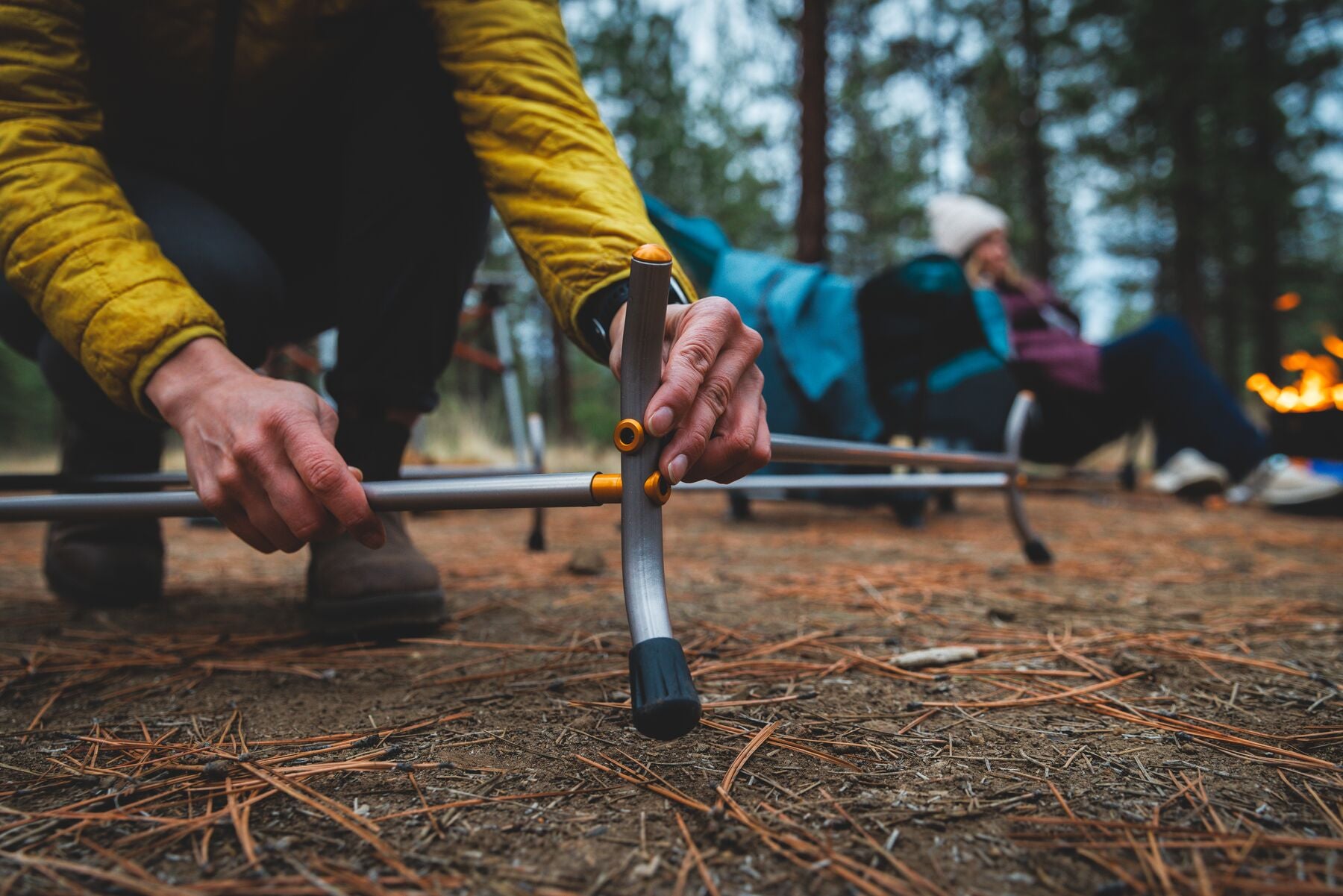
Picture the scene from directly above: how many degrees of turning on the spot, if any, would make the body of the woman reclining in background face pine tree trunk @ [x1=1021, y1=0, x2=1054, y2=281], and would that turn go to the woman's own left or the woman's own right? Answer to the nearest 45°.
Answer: approximately 90° to the woman's own left

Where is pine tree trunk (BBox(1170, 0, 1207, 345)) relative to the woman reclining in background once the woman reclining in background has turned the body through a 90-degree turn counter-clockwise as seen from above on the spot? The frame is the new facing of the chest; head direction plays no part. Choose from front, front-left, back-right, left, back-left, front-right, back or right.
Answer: front

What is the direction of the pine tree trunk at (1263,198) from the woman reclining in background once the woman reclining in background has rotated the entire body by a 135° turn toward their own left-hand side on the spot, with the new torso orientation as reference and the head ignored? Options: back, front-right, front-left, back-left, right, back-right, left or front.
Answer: front-right

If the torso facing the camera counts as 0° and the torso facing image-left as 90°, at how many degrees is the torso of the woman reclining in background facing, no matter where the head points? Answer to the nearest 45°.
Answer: approximately 270°
